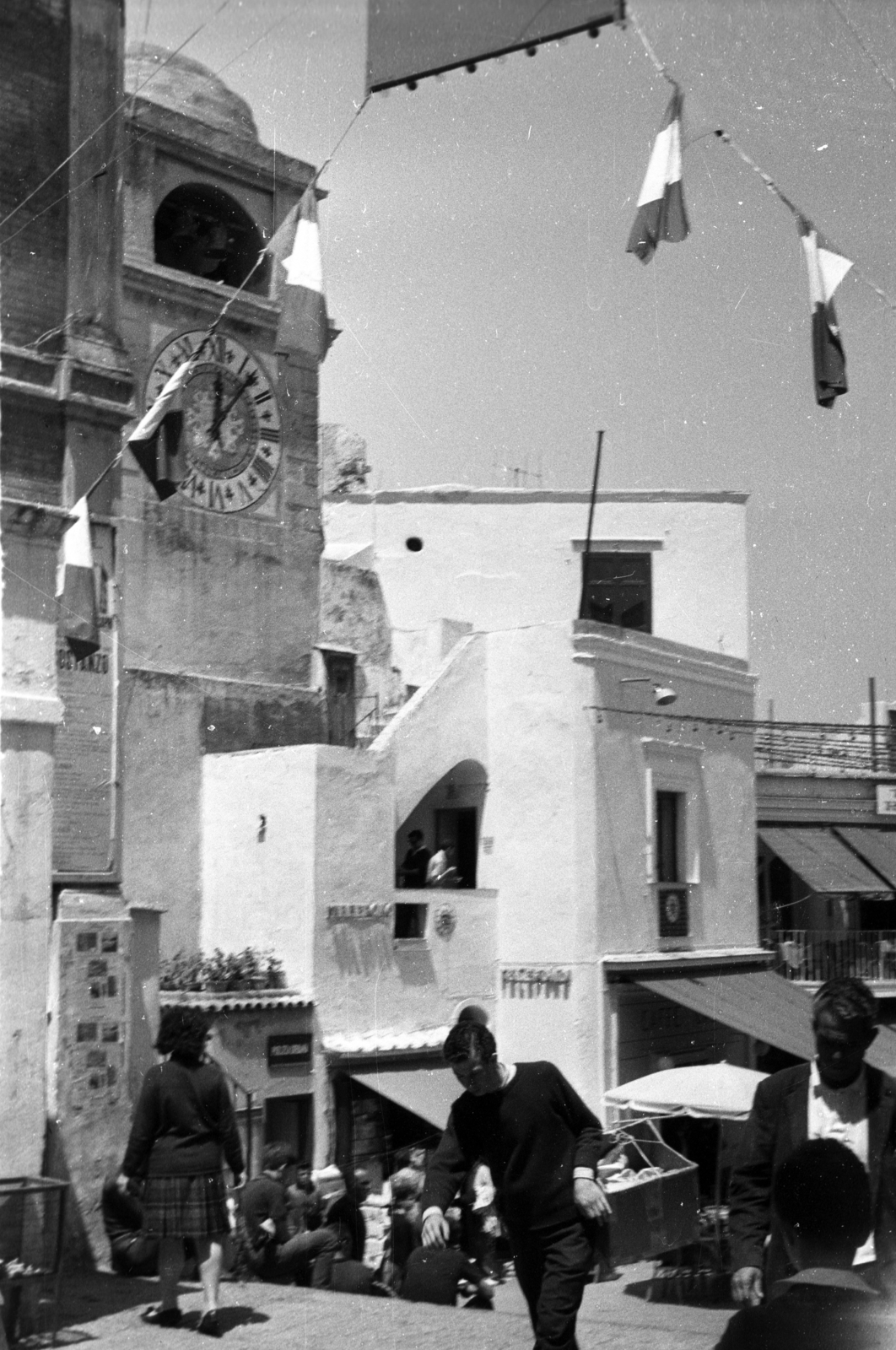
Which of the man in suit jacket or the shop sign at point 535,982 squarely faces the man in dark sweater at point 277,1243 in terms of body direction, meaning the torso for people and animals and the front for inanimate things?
the shop sign

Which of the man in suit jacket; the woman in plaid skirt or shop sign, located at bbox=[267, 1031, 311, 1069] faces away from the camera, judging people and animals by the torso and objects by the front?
the woman in plaid skirt

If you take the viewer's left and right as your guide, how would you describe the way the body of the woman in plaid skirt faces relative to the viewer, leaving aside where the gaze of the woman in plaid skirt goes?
facing away from the viewer

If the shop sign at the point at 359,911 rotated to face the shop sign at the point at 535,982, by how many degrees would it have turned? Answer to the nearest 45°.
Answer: approximately 135° to its left

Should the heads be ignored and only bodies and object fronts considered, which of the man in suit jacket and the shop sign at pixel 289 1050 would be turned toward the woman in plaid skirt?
the shop sign

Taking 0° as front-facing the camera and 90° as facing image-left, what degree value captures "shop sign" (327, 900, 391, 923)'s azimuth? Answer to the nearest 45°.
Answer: approximately 0°

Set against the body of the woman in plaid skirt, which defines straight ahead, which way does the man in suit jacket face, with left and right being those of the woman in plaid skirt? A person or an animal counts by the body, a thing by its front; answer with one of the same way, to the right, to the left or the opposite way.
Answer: the opposite way
